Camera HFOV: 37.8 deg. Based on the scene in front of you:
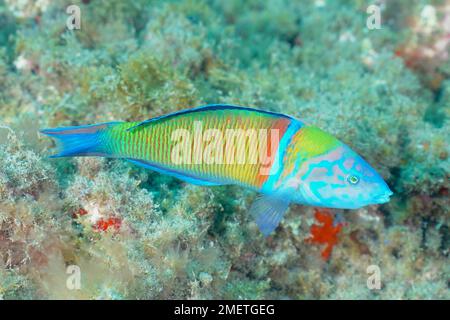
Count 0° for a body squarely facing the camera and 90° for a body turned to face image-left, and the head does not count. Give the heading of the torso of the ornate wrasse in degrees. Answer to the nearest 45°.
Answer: approximately 270°
